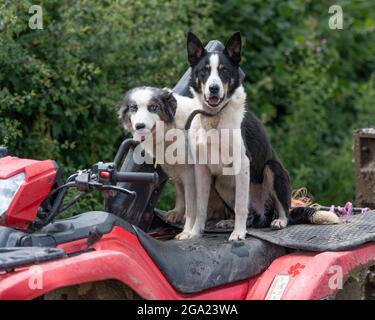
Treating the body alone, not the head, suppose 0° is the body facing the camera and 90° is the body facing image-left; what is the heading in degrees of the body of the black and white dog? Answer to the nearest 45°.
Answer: approximately 45°
